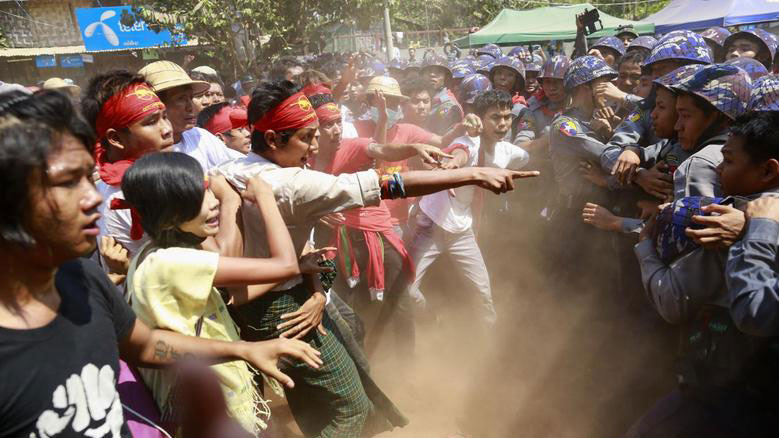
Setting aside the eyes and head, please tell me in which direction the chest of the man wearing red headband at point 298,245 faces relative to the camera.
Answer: to the viewer's right

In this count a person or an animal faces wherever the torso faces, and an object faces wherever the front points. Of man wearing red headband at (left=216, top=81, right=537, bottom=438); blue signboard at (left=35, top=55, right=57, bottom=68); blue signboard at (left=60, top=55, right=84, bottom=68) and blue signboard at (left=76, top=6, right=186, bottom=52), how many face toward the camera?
3

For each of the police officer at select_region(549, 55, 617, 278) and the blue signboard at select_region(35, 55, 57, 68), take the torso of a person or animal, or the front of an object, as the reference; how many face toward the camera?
1

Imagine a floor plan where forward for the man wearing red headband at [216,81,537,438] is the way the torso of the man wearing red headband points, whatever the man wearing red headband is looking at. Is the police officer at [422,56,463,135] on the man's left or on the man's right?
on the man's left

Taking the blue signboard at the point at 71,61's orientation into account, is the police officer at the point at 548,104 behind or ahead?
ahead

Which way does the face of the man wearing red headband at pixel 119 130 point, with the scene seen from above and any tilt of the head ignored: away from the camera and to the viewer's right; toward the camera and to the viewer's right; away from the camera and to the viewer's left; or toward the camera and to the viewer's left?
toward the camera and to the viewer's right

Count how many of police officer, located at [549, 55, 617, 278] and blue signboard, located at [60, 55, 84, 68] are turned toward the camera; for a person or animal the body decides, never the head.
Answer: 1

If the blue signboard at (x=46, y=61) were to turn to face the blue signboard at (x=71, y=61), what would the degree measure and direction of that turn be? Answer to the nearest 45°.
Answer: approximately 45° to its left
